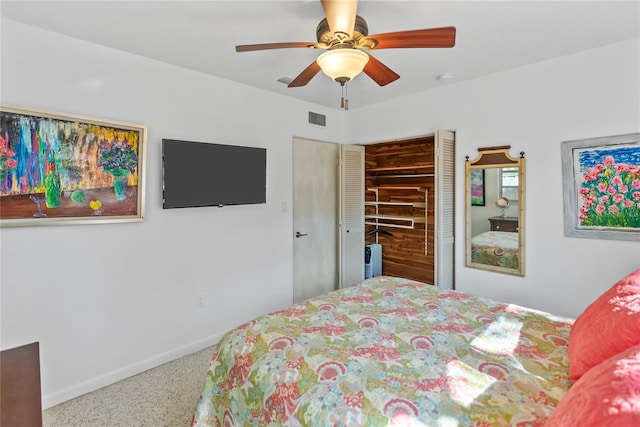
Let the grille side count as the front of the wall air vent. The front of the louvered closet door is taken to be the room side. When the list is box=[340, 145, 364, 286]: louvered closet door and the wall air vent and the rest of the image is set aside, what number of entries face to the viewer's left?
0

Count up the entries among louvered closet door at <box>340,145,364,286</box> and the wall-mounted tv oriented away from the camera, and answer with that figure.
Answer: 0

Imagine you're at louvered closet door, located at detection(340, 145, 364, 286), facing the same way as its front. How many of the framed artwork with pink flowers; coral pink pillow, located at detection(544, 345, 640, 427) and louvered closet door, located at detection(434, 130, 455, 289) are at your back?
0

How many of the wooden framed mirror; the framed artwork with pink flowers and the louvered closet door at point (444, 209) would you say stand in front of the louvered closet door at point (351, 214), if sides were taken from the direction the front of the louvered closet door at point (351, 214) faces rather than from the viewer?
3

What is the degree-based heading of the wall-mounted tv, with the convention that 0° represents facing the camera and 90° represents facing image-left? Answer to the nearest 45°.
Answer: approximately 315°

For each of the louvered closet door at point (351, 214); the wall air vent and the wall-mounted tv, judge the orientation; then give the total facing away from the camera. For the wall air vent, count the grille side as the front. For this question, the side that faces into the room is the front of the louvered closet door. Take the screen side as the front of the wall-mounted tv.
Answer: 0

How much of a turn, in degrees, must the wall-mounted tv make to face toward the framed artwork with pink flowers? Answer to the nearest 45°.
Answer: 0° — it already faces it

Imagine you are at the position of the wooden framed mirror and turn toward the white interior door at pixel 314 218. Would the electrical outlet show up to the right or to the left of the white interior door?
left

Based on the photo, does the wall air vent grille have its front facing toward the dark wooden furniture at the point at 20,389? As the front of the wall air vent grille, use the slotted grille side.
no

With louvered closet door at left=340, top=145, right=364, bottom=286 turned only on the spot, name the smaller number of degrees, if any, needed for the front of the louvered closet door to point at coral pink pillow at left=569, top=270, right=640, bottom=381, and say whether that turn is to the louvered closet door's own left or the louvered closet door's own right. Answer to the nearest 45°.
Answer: approximately 45° to the louvered closet door's own right
